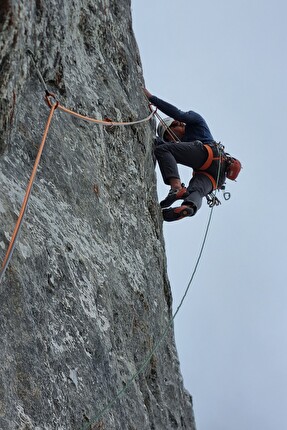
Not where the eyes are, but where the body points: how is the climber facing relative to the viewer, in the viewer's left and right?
facing to the left of the viewer
